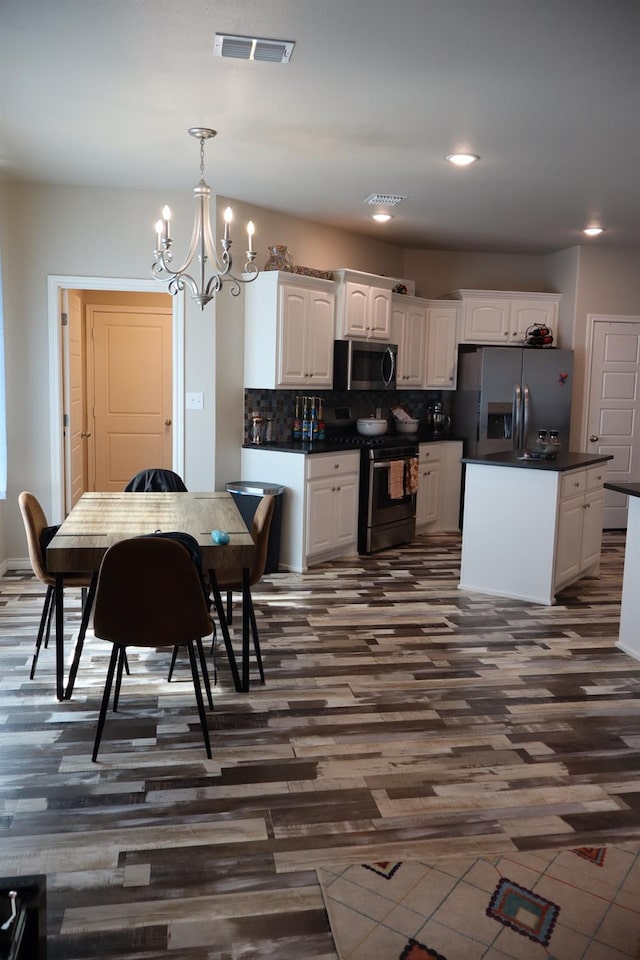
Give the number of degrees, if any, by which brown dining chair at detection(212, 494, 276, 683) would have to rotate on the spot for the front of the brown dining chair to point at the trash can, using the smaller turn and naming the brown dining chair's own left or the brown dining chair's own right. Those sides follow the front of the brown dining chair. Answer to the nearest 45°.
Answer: approximately 90° to the brown dining chair's own right

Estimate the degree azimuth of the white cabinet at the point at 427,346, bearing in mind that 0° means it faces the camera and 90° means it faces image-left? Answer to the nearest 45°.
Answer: approximately 315°

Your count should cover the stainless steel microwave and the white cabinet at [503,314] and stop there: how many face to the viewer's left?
0

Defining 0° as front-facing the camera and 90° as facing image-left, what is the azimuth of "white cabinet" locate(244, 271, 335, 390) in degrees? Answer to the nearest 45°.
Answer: approximately 315°

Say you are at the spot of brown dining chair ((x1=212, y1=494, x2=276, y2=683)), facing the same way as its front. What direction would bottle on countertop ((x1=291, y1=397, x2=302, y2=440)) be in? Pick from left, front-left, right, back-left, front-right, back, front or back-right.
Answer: right

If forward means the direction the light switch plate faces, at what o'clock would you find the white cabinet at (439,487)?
The white cabinet is roughly at 8 o'clock from the light switch plate.

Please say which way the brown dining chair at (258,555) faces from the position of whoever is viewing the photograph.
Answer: facing to the left of the viewer

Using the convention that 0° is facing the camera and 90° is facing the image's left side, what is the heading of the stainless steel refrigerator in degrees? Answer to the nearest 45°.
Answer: approximately 0°

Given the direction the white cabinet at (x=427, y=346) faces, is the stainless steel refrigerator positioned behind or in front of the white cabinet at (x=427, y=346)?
in front

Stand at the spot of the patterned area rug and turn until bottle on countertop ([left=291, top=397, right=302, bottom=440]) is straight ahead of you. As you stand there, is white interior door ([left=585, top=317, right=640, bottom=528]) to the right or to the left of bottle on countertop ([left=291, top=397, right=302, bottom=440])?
right
